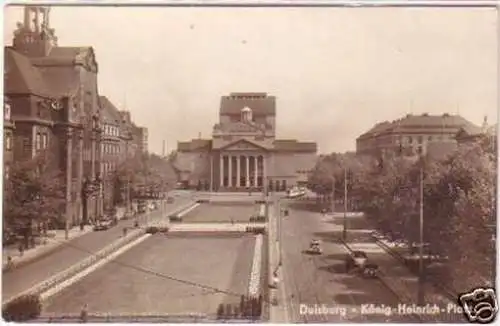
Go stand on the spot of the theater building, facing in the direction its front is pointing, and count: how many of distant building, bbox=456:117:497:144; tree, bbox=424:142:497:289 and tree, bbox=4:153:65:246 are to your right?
1

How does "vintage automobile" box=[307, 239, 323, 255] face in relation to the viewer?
toward the camera

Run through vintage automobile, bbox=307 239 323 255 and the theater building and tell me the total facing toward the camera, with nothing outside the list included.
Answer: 2

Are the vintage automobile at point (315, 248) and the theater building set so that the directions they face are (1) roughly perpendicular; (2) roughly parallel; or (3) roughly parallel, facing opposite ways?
roughly parallel

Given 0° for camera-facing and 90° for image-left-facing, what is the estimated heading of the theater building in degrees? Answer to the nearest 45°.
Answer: approximately 0°

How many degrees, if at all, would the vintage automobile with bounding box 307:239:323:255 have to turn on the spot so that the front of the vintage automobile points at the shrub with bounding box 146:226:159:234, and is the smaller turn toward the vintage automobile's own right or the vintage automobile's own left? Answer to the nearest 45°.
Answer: approximately 90° to the vintage automobile's own right

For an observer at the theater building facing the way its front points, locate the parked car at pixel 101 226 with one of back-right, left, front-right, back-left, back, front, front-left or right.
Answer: front
